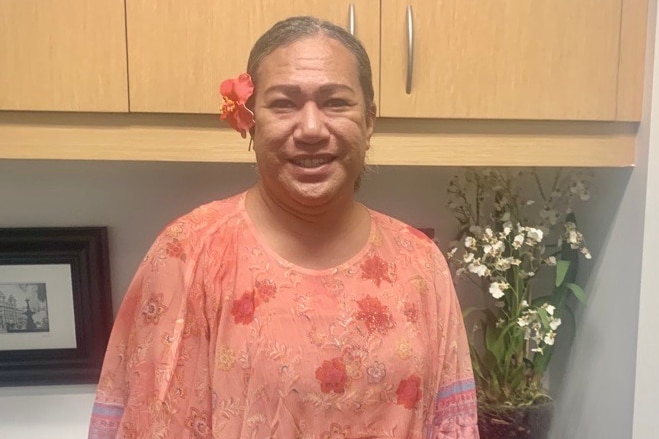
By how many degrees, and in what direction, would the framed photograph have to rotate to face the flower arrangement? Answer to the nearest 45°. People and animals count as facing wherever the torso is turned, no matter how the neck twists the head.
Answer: approximately 45° to its left

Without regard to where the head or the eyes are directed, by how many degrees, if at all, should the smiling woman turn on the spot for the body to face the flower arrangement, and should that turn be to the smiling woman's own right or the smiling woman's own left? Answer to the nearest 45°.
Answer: approximately 135° to the smiling woman's own left

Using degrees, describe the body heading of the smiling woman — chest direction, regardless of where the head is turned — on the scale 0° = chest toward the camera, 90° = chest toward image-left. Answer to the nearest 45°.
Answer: approximately 0°

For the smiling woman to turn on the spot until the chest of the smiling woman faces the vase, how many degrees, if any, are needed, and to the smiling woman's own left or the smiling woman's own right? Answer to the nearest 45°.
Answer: approximately 135° to the smiling woman's own left

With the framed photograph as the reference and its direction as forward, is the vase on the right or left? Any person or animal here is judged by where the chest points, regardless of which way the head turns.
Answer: on its left

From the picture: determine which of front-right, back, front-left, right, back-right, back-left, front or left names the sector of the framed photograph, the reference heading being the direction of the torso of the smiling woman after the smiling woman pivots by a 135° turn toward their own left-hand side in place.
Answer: left
